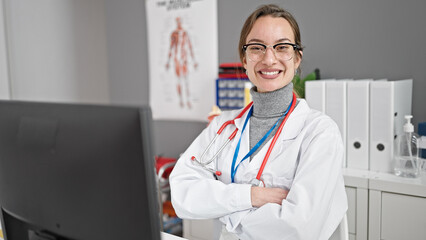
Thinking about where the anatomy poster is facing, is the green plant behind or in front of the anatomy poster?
in front

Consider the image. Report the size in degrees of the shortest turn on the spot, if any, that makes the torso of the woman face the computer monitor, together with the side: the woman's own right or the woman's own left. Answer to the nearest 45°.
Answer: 0° — they already face it

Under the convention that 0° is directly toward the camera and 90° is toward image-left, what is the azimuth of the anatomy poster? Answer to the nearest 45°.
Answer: approximately 0°

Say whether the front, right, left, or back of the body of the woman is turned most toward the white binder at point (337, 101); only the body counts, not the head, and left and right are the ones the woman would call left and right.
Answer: back

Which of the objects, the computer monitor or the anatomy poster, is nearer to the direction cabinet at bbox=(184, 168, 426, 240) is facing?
the computer monitor

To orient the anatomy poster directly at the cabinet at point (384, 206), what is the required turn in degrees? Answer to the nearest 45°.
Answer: approximately 45° to its left

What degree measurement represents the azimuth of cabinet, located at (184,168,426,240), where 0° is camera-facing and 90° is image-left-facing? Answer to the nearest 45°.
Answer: approximately 45°

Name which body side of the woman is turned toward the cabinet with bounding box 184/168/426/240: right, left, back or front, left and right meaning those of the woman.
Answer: back

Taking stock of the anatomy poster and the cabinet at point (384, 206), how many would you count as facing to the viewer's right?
0
